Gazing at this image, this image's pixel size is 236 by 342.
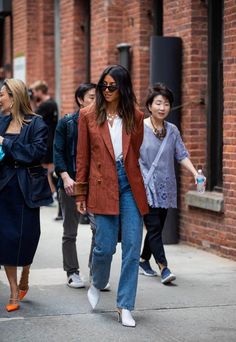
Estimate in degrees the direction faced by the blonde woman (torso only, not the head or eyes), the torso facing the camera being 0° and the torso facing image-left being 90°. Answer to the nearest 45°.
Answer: approximately 45°

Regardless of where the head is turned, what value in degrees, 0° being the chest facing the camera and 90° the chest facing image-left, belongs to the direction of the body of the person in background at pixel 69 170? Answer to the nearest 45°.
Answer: approximately 315°

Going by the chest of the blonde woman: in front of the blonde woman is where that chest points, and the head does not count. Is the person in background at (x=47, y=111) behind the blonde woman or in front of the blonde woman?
behind

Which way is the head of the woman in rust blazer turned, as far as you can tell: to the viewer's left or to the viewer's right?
to the viewer's left

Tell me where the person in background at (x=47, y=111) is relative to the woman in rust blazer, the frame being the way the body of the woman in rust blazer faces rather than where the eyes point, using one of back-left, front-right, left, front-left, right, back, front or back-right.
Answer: back

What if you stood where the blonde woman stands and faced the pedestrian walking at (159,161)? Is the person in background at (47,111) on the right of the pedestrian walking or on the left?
left

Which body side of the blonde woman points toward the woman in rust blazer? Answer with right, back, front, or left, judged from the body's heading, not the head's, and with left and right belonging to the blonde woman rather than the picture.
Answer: left

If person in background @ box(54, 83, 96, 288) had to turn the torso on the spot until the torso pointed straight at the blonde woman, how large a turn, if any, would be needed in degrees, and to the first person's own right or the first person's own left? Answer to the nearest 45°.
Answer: approximately 90° to the first person's own right

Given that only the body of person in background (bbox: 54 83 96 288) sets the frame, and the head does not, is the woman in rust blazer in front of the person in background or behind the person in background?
in front

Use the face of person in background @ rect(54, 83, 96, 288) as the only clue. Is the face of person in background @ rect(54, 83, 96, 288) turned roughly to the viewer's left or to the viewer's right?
to the viewer's right
